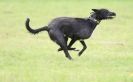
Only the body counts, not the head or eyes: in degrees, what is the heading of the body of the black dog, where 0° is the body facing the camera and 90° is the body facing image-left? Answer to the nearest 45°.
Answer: approximately 270°
